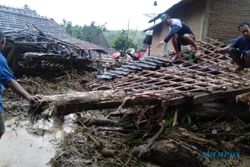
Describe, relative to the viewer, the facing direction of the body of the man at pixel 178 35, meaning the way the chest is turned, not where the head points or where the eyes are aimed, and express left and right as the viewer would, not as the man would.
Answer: facing the viewer and to the left of the viewer

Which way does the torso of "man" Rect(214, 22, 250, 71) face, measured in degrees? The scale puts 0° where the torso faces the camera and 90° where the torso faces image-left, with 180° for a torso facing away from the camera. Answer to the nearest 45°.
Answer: approximately 45°

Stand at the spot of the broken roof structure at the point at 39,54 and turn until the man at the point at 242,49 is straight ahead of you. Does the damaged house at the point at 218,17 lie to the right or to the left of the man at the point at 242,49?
left

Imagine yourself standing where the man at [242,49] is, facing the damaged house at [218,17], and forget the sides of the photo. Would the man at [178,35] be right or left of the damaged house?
left

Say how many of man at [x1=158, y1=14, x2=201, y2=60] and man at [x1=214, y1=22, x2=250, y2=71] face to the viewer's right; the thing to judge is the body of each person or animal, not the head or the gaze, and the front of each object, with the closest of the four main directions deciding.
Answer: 0

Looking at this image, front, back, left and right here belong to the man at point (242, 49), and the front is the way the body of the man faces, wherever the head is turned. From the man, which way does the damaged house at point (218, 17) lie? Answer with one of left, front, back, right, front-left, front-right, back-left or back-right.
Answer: back-right

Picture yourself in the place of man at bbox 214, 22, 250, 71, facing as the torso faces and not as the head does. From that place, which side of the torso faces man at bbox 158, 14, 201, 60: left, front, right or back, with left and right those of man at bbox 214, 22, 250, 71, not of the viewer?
right
